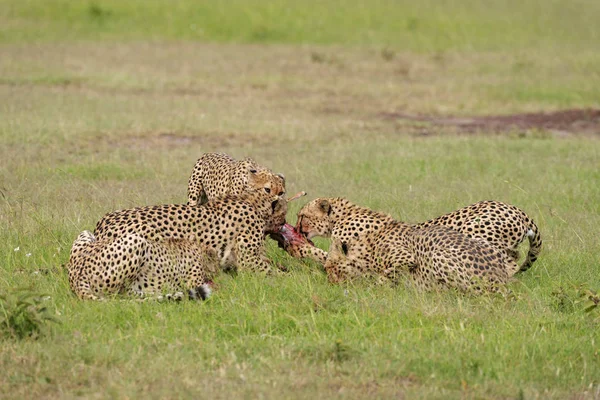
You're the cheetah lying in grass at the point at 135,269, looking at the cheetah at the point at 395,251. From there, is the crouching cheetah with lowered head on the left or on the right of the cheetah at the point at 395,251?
left

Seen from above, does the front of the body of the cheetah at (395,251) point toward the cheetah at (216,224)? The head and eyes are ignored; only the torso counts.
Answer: yes

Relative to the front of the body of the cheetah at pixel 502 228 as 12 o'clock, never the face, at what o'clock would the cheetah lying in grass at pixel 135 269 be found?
The cheetah lying in grass is roughly at 11 o'clock from the cheetah.

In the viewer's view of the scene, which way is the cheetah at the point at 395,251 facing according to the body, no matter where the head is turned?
to the viewer's left

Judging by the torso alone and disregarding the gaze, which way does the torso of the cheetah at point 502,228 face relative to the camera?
to the viewer's left

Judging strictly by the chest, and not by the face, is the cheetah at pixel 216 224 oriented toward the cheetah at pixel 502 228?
yes

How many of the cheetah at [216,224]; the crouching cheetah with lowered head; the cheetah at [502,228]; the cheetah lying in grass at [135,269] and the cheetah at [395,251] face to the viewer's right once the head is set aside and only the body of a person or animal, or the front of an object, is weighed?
3

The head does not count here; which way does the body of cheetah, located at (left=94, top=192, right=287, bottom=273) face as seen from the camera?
to the viewer's right

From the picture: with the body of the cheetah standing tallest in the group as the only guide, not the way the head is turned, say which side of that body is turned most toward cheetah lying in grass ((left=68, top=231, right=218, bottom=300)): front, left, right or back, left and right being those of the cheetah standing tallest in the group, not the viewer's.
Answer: right

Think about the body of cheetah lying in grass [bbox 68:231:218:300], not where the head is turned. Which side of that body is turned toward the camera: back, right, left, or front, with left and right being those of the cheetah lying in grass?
right
